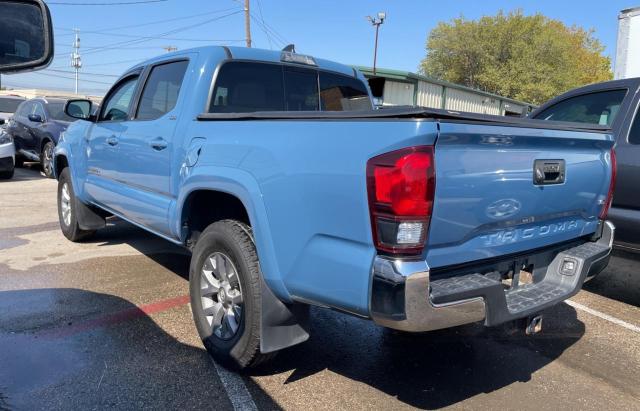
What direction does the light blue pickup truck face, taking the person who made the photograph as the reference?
facing away from the viewer and to the left of the viewer

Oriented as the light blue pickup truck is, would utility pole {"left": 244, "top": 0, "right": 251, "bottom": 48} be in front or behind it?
in front

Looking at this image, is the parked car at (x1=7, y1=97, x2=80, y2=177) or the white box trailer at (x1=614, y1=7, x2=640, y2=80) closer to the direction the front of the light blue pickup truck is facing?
the parked car

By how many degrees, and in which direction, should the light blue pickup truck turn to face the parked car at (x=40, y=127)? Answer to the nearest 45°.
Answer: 0° — it already faces it

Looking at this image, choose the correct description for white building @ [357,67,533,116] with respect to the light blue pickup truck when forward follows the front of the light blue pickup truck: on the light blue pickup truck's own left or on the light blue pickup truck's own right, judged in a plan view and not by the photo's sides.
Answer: on the light blue pickup truck's own right

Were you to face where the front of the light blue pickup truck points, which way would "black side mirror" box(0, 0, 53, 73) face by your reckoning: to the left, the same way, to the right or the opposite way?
the opposite way

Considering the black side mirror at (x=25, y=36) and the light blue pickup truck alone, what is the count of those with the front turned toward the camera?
1

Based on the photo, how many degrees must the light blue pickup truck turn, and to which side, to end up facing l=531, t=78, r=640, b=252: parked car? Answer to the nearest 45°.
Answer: approximately 90° to its right
